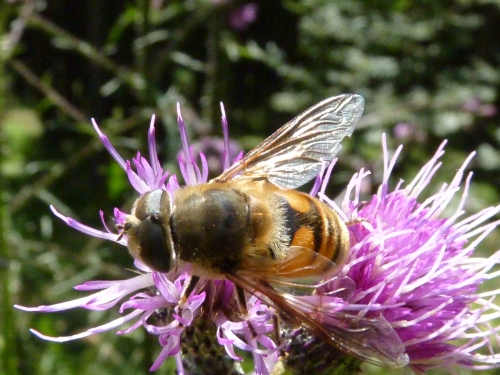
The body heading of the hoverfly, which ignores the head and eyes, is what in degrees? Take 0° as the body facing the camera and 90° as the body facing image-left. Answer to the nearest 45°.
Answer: approximately 90°
